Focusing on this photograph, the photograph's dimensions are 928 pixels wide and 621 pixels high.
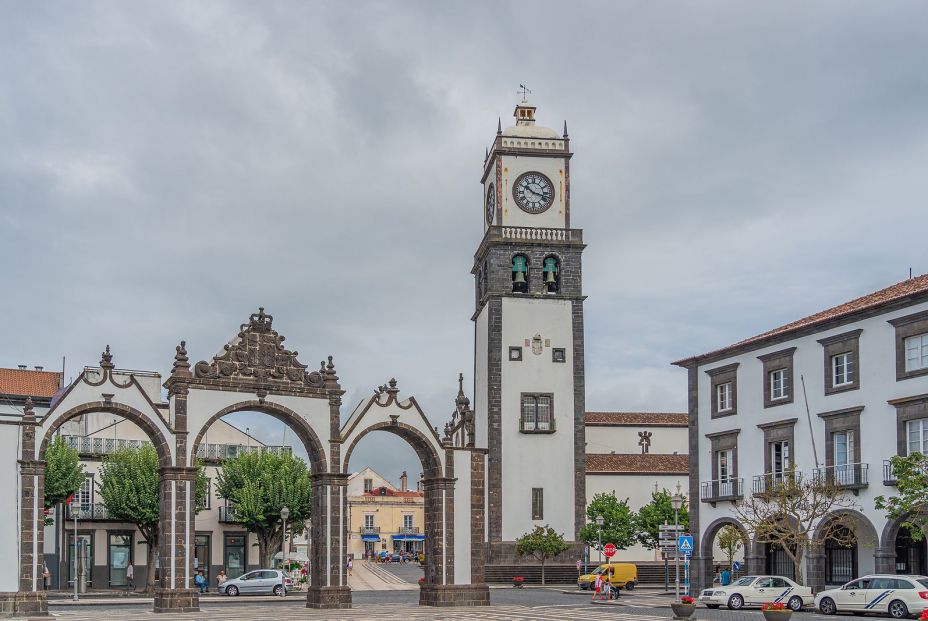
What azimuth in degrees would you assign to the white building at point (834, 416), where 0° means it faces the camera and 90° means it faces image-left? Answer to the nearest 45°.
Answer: approximately 45°

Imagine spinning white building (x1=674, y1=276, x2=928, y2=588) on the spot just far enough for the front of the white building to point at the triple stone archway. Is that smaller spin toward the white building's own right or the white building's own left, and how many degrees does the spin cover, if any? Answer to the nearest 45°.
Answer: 0° — it already faces it

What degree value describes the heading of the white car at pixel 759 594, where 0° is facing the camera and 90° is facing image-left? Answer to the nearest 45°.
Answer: approximately 45°

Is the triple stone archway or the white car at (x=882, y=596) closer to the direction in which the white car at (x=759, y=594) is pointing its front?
the triple stone archway

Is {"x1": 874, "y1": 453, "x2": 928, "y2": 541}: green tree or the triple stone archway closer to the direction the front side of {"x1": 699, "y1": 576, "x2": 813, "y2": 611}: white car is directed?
the triple stone archway

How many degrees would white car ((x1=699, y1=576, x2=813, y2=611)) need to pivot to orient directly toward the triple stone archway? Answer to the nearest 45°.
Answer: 0° — it already faces it
